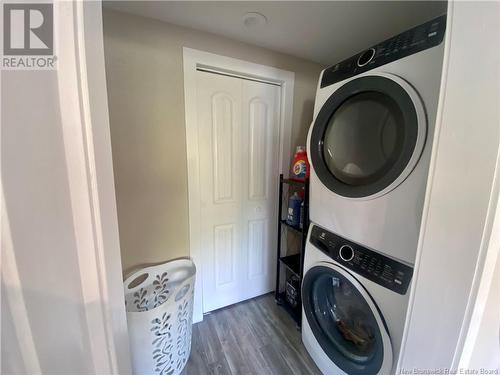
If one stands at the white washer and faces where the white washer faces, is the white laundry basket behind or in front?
in front

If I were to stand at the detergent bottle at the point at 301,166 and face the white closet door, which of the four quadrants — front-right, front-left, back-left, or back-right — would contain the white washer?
back-left

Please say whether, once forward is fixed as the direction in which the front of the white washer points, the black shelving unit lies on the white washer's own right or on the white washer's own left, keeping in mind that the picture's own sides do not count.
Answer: on the white washer's own right

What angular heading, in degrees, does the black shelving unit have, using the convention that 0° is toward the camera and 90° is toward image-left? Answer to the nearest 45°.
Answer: approximately 45°

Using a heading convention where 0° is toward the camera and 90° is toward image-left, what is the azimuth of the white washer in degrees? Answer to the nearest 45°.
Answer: approximately 45°

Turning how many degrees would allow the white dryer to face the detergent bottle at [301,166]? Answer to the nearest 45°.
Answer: approximately 90° to its right

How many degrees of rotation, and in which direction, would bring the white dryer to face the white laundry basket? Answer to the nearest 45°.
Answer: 0° — it already faces it

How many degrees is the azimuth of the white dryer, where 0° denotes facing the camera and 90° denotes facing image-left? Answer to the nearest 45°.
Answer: approximately 45°
